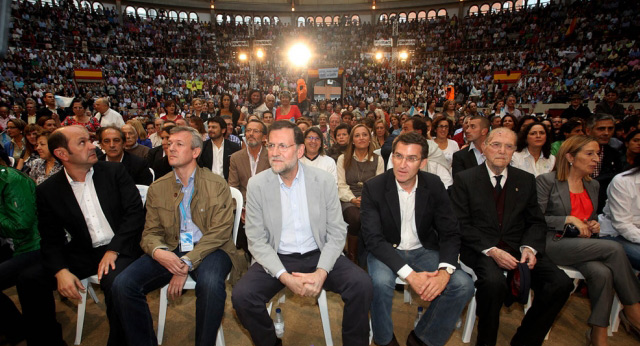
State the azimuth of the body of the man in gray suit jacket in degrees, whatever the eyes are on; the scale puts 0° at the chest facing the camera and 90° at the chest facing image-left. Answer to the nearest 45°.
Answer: approximately 0°

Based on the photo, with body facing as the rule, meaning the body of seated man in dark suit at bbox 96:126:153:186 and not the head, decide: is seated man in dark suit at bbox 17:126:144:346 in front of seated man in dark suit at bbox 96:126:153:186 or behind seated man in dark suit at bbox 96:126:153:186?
in front

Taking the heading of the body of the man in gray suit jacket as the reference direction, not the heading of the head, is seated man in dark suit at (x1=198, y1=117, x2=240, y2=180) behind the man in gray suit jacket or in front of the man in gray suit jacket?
behind

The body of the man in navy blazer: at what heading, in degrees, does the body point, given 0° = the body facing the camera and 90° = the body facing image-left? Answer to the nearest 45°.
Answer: approximately 0°

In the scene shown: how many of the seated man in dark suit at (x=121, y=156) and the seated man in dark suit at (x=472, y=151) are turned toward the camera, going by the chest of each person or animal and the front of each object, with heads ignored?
2

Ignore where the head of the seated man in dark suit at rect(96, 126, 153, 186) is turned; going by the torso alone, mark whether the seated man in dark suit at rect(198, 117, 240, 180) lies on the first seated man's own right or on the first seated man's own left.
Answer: on the first seated man's own left

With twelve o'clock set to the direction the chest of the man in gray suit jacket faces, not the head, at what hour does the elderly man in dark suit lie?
The elderly man in dark suit is roughly at 9 o'clock from the man in gray suit jacket.
